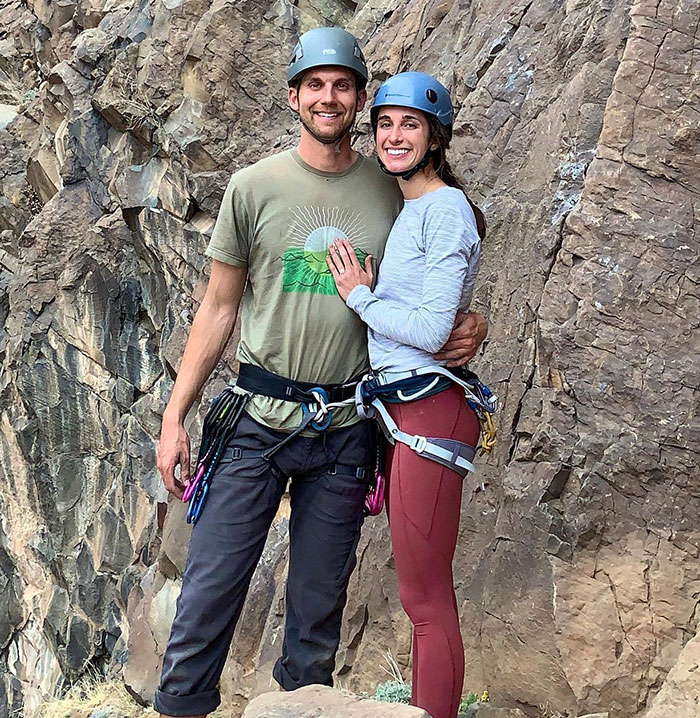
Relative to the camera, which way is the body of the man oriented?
toward the camera
